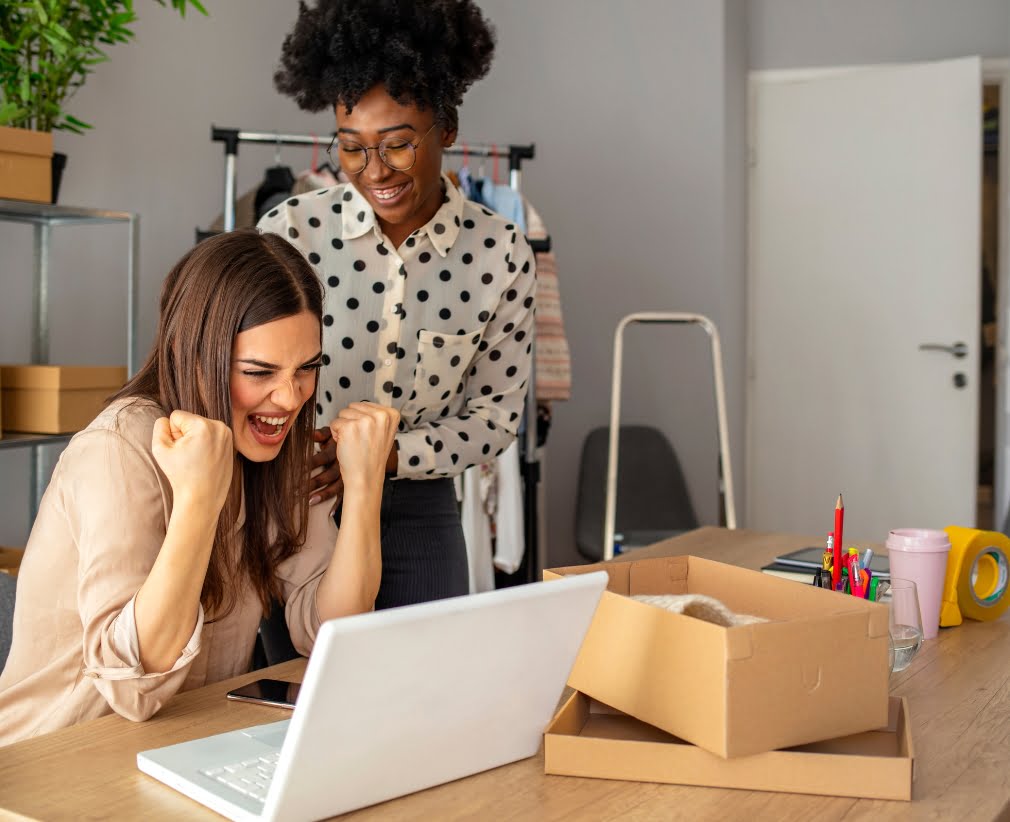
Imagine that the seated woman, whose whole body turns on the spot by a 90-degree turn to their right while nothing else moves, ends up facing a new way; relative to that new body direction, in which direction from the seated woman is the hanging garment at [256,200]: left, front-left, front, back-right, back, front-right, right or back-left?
back-right

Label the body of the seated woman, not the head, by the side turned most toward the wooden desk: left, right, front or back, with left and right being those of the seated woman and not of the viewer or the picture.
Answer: front

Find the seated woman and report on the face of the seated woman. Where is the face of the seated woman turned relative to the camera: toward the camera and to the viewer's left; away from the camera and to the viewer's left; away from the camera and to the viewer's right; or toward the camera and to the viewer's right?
toward the camera and to the viewer's right

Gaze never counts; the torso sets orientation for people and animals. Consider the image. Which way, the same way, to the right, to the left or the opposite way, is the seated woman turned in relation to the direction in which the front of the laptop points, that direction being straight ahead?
the opposite way

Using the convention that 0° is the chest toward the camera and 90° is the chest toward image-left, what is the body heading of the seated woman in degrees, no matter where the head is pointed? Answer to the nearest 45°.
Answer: approximately 315°

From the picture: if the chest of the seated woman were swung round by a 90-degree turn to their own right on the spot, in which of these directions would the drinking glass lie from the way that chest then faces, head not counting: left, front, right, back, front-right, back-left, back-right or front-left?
back-left

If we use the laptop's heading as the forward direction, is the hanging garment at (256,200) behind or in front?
in front

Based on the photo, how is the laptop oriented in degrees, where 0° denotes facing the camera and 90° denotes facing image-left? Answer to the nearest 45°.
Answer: approximately 135°

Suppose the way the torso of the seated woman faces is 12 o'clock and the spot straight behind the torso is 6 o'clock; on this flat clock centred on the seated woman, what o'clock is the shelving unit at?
The shelving unit is roughly at 7 o'clock from the seated woman.

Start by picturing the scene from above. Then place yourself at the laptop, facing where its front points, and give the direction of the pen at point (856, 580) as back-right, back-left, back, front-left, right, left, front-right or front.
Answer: right

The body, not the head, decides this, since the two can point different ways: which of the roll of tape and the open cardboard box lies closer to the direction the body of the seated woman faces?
the open cardboard box

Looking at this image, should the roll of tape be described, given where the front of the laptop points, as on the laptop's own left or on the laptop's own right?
on the laptop's own right

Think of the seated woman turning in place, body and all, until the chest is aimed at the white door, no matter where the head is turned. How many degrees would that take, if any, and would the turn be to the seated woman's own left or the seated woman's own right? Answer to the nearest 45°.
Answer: approximately 90° to the seated woman's own left
